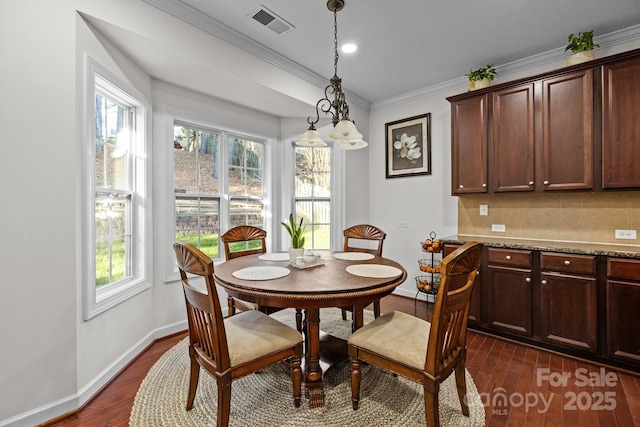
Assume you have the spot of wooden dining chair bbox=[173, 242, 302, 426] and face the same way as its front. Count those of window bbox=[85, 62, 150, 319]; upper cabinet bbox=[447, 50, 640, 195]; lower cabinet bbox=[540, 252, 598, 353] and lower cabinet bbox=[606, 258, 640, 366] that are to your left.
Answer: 1

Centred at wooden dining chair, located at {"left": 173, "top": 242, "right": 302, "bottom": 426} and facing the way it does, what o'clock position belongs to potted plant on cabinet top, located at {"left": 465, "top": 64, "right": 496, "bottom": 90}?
The potted plant on cabinet top is roughly at 1 o'clock from the wooden dining chair.

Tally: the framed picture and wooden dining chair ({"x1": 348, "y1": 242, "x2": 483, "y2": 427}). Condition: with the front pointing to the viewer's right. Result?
0

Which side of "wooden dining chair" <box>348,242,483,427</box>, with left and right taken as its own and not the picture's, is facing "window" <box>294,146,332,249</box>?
front

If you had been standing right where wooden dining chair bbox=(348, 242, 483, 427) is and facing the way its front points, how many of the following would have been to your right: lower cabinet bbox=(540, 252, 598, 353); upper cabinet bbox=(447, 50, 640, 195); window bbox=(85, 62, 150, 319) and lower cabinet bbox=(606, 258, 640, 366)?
3

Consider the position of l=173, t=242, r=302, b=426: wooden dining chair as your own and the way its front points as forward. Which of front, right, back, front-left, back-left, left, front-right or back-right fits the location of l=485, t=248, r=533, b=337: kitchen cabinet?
front-right

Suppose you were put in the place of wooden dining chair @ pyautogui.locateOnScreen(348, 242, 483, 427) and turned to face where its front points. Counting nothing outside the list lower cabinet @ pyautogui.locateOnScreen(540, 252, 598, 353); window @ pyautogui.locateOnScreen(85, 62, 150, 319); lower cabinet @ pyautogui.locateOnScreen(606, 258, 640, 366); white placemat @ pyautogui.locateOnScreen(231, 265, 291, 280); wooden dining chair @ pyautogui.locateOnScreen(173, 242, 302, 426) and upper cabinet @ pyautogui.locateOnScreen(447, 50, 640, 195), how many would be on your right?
3

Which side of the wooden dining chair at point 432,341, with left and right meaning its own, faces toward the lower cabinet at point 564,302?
right

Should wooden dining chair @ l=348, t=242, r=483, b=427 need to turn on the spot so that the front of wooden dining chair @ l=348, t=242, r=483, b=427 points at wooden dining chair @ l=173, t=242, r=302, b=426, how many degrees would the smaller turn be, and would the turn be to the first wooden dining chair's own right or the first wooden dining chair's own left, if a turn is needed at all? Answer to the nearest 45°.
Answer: approximately 45° to the first wooden dining chair's own left

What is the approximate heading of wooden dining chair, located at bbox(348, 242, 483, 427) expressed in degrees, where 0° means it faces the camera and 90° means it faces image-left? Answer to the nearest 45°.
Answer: approximately 135°

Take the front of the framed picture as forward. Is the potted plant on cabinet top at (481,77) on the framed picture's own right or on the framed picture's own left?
on the framed picture's own left

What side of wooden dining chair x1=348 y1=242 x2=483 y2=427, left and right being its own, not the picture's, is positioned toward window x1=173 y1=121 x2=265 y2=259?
front

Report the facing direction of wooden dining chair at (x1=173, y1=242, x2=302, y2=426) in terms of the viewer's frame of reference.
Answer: facing away from the viewer and to the right of the viewer

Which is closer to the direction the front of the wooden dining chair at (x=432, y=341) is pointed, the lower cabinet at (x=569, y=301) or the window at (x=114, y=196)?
the window

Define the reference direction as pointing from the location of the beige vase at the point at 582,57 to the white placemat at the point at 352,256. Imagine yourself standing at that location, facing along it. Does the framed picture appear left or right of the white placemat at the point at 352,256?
right
